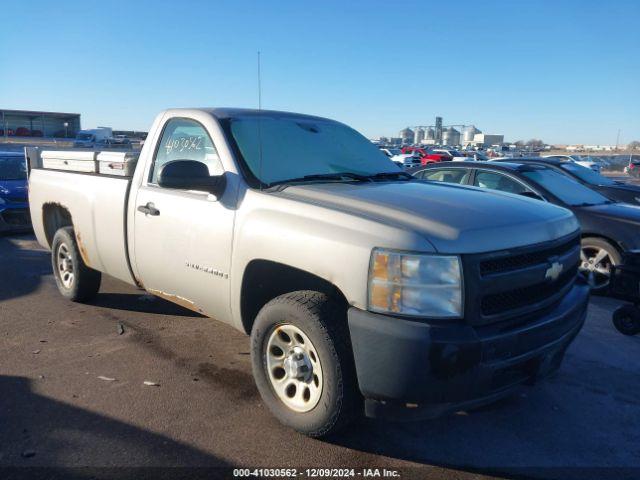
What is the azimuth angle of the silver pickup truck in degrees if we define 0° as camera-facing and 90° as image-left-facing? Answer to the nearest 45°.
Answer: approximately 315°
